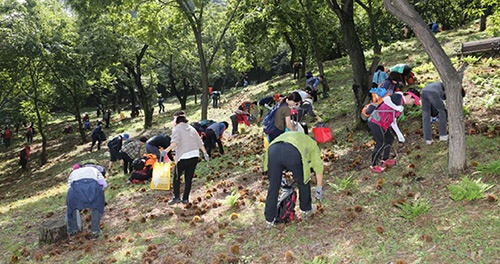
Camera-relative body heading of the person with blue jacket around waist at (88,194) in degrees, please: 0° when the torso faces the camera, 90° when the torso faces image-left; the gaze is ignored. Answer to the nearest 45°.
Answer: approximately 180°

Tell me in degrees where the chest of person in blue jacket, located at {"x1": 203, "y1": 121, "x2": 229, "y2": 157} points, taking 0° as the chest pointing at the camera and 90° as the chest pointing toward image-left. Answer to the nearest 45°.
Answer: approximately 225°

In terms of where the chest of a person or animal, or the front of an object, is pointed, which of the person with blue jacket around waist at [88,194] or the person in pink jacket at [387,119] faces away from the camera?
the person with blue jacket around waist

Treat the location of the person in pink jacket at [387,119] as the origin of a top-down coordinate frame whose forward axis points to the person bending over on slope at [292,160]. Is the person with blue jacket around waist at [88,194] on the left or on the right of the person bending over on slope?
right

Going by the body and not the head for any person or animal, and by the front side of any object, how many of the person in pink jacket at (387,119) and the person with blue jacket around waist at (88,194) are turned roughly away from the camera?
1

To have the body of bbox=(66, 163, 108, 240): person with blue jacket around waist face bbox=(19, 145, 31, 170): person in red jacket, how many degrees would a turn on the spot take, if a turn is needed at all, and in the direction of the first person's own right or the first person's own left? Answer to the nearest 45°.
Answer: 0° — they already face them

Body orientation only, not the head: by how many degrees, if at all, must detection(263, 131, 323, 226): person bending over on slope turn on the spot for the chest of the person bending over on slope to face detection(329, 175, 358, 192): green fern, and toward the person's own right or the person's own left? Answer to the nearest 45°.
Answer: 0° — they already face it

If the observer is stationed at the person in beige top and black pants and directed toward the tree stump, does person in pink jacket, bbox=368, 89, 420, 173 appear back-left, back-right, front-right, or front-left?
back-left

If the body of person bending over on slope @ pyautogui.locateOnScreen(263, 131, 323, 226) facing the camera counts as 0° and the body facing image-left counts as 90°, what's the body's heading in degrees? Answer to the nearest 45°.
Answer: approximately 225°

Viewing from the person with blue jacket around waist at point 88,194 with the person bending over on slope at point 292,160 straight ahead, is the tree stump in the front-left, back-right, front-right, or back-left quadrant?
back-right

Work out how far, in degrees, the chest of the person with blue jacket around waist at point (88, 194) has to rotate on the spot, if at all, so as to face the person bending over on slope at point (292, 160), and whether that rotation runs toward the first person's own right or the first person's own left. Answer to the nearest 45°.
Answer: approximately 135° to the first person's own right

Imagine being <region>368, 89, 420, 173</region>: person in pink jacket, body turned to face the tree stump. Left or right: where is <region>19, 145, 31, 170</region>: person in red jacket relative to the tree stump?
right
